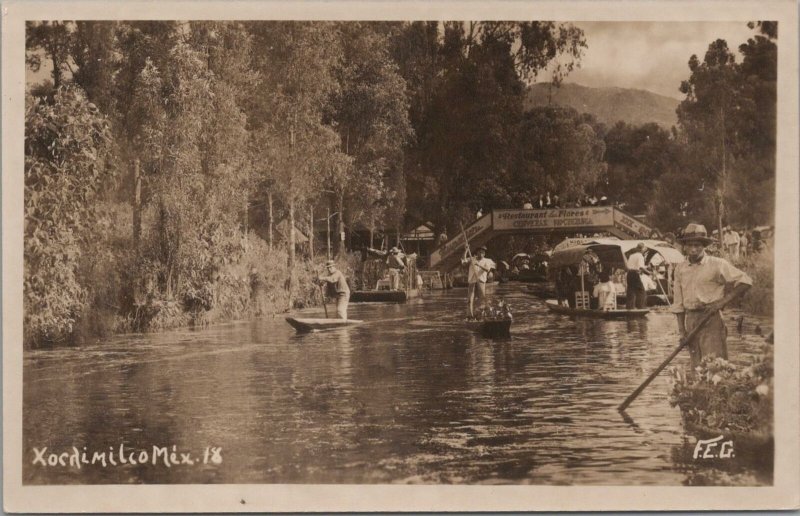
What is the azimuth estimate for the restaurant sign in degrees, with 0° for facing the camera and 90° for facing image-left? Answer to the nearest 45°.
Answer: approximately 0°
